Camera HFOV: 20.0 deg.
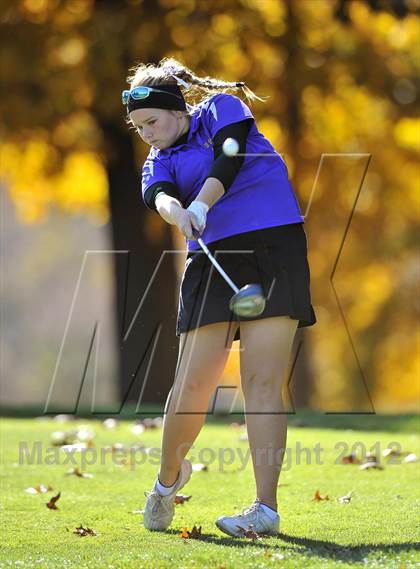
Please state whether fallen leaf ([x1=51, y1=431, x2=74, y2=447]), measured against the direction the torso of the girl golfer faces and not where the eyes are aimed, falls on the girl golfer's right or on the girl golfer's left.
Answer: on the girl golfer's right

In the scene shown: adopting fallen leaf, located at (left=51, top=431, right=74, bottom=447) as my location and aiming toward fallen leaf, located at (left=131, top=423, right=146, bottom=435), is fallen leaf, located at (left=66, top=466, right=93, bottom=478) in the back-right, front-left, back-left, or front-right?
back-right

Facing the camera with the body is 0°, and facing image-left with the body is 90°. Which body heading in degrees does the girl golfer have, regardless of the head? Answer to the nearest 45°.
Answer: approximately 45°

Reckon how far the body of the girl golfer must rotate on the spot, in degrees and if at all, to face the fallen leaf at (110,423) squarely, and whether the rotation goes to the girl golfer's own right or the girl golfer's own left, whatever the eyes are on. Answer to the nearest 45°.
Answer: approximately 135° to the girl golfer's own right

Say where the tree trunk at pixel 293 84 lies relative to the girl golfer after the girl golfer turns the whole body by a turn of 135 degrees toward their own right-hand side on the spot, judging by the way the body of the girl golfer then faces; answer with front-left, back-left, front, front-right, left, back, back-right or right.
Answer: front

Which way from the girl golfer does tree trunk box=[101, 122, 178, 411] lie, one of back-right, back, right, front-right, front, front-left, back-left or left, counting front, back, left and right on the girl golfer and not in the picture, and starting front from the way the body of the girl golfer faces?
back-right

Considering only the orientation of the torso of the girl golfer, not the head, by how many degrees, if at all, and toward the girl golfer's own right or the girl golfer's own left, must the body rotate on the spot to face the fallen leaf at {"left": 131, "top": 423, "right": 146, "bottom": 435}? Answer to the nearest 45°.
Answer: approximately 135° to the girl golfer's own right
